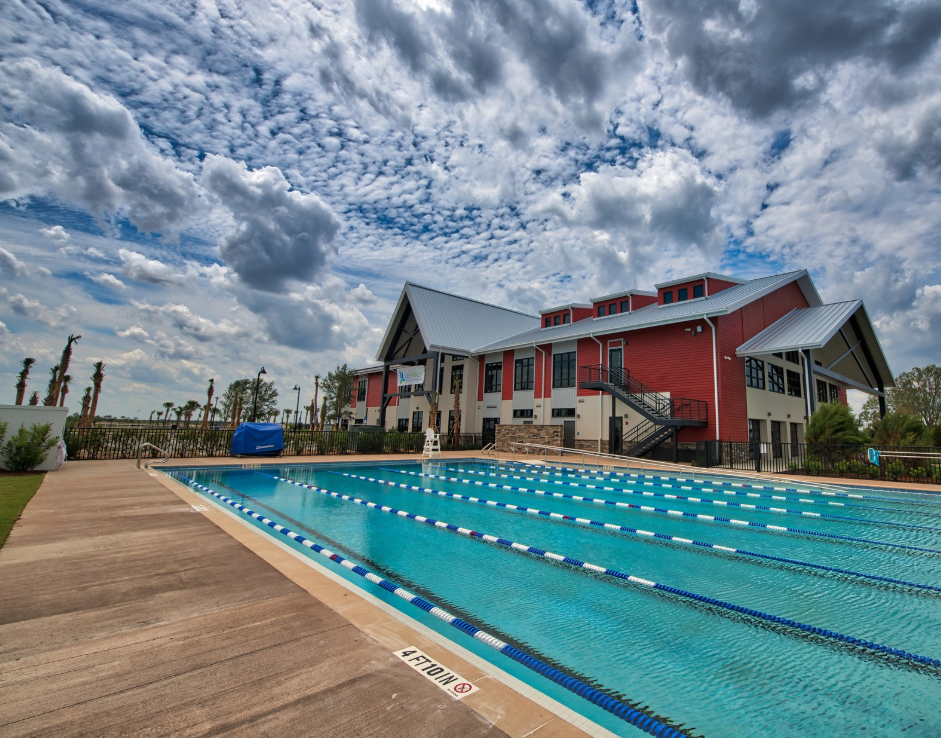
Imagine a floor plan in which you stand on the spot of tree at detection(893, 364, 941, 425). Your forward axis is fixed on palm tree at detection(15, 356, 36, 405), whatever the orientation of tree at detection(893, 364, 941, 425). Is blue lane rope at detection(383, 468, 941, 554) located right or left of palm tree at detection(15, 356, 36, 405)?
left

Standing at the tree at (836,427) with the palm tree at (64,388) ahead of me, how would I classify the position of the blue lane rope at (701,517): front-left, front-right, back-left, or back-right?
front-left

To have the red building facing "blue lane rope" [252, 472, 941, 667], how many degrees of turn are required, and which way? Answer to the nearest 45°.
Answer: approximately 45° to its left

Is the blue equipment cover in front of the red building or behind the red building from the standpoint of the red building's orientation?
in front

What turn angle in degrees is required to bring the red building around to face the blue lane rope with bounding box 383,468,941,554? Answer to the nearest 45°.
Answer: approximately 45° to its left

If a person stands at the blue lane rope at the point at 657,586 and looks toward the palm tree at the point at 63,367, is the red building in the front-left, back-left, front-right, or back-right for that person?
front-right

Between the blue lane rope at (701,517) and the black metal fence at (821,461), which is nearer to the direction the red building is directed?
the blue lane rope

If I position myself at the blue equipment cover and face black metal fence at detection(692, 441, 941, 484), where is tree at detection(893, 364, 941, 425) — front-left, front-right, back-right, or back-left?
front-left

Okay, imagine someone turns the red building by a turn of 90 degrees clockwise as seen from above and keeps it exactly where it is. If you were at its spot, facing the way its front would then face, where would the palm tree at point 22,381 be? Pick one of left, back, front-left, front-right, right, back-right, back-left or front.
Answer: front-left

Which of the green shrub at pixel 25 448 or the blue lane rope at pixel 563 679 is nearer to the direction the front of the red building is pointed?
the green shrub

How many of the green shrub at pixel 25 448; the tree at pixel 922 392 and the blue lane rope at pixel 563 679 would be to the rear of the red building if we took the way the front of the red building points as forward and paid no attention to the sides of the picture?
1

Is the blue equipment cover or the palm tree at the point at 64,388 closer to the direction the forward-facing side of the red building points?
the blue equipment cover

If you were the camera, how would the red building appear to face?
facing the viewer and to the left of the viewer

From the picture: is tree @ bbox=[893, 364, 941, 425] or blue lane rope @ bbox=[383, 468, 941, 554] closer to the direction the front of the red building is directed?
the blue lane rope

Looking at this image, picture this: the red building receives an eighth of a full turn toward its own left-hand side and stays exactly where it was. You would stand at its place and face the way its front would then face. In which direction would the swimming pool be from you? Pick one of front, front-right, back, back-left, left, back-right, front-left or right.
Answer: front

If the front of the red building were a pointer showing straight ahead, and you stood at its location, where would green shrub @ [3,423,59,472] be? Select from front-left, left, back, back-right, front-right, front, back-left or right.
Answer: front

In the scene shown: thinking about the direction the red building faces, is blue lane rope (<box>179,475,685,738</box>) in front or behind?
in front

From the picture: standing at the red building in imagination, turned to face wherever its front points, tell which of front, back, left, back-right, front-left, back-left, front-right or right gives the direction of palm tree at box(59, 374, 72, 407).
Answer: front-right

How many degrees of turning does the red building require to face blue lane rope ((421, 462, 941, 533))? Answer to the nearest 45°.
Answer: approximately 45° to its left

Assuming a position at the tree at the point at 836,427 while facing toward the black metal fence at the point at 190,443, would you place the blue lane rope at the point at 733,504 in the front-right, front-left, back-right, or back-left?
front-left
